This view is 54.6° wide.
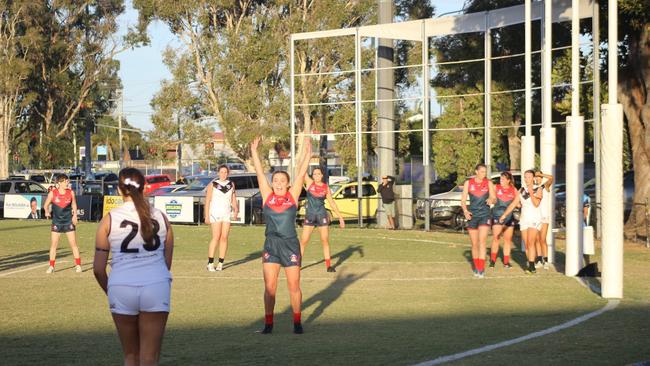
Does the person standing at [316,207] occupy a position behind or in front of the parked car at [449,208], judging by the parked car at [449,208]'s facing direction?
in front

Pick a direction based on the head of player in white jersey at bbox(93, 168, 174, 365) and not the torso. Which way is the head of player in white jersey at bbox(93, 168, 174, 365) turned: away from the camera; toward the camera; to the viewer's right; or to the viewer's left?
away from the camera

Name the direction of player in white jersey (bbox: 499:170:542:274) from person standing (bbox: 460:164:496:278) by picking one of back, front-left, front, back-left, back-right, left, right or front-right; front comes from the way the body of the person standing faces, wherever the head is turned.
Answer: back-left

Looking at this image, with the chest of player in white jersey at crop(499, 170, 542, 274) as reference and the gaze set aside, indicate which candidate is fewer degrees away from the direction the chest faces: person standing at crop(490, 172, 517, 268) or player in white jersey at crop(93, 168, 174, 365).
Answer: the player in white jersey

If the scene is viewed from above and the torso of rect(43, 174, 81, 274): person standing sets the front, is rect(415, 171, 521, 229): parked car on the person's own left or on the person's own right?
on the person's own left

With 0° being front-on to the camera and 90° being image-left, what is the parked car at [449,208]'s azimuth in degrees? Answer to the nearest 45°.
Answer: approximately 45°

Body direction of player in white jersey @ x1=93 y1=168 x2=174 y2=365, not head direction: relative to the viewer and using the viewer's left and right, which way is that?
facing away from the viewer

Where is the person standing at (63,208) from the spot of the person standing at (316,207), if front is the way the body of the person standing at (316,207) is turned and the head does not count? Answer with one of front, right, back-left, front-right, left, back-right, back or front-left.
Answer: right

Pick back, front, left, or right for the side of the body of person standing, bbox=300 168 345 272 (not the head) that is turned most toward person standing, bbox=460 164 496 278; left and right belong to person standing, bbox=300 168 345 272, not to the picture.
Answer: left
